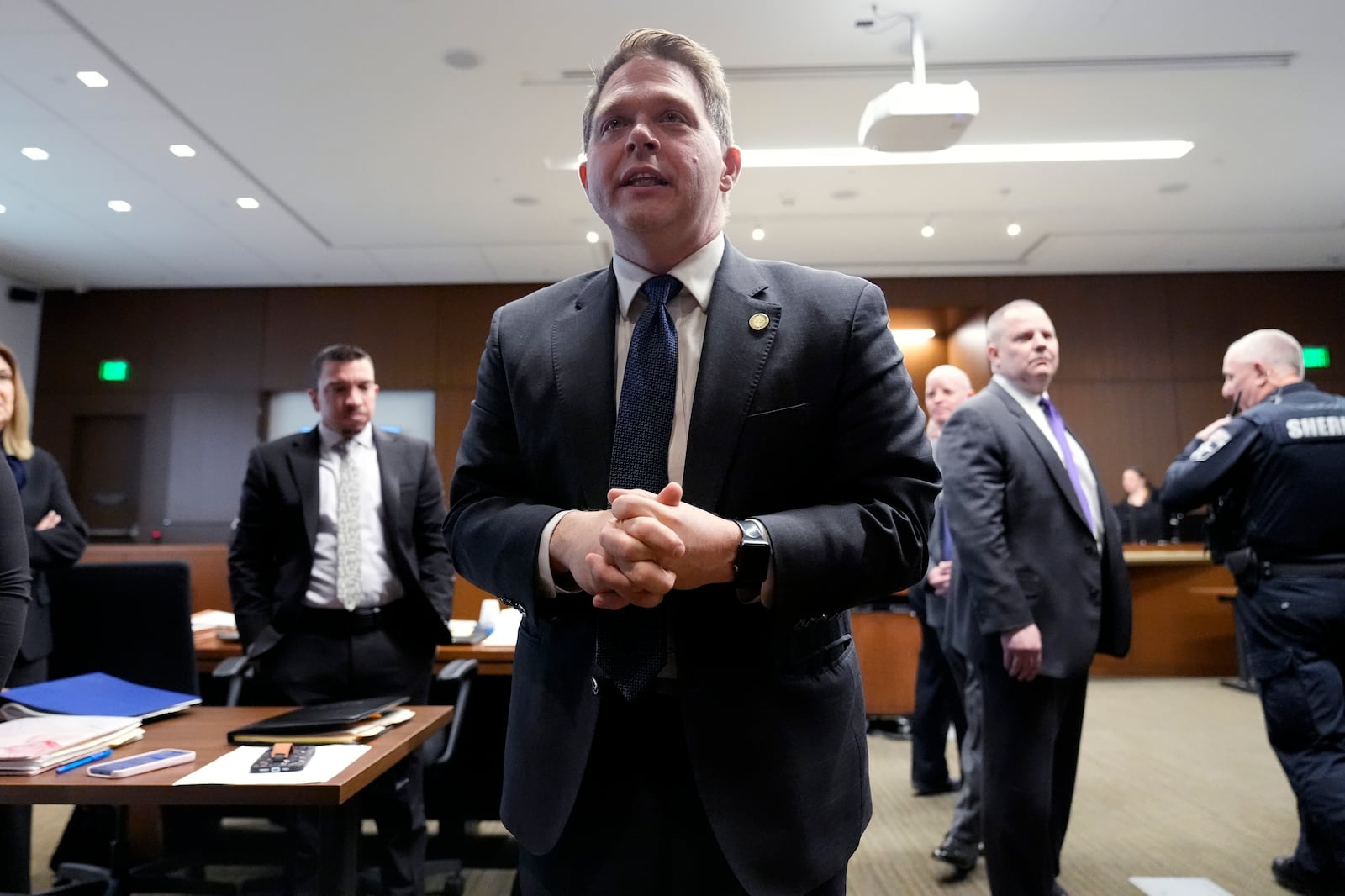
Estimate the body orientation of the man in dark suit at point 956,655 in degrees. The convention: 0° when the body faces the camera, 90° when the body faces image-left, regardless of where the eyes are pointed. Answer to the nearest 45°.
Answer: approximately 45°

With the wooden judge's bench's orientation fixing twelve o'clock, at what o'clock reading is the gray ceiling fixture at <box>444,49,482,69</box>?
The gray ceiling fixture is roughly at 2 o'clock from the wooden judge's bench.

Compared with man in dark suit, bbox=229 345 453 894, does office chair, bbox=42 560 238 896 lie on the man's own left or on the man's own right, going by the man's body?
on the man's own right

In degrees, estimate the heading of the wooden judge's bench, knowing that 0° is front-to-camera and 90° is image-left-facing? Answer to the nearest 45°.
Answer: approximately 0°

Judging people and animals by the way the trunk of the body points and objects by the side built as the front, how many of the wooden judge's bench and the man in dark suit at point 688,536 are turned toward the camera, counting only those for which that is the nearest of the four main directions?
2

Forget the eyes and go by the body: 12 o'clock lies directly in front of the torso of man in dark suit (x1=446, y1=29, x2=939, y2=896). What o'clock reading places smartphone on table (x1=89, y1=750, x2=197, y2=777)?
The smartphone on table is roughly at 4 o'clock from the man in dark suit.
